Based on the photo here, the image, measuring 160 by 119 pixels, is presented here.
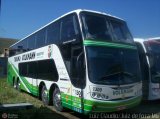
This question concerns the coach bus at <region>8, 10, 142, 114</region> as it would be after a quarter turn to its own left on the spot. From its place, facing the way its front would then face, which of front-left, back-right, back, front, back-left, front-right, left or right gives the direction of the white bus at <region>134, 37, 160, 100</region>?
front

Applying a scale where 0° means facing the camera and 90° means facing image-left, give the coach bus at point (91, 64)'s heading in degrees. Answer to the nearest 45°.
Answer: approximately 315°

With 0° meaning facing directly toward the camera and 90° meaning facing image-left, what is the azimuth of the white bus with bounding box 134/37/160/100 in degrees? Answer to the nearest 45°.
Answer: approximately 315°
